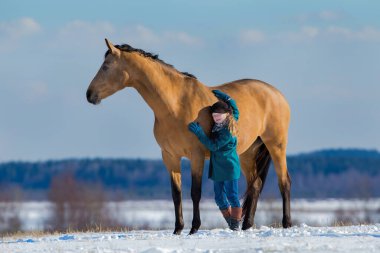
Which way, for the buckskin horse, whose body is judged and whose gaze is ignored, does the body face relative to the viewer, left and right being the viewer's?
facing the viewer and to the left of the viewer
